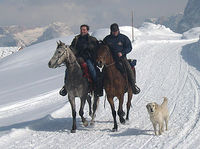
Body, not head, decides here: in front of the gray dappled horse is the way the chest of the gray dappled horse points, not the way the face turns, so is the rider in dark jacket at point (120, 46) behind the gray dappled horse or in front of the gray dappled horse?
behind

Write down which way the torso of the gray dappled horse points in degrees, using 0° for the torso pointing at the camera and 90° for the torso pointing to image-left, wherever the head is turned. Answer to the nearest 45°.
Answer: approximately 45°

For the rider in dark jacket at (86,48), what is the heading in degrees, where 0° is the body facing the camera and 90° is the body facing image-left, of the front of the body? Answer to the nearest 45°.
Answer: approximately 0°

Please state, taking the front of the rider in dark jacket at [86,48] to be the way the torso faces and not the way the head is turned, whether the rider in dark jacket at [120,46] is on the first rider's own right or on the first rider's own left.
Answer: on the first rider's own left
